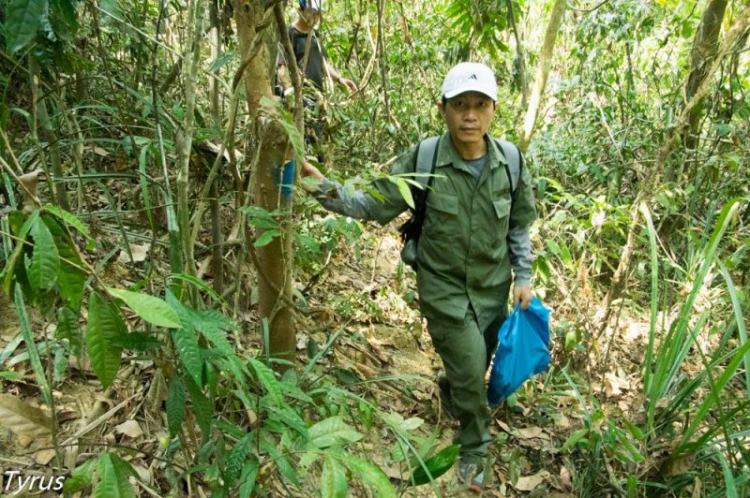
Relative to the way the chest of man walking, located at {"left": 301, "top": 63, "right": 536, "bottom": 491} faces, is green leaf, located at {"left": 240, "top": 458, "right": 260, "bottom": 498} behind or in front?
in front

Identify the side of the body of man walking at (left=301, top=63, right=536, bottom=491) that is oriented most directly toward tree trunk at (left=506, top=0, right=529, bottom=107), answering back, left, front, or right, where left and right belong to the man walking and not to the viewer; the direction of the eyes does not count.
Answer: back

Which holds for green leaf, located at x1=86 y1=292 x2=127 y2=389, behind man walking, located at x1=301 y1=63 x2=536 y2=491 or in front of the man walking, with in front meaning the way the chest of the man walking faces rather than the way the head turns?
in front

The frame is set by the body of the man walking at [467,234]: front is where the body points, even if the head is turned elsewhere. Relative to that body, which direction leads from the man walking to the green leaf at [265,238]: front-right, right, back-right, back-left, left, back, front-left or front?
front-right

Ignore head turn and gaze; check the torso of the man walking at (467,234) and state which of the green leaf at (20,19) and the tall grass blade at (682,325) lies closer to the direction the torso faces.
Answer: the tall grass blade

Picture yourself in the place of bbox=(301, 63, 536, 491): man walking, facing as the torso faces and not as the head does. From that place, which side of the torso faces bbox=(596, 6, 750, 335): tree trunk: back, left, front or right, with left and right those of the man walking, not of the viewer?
left

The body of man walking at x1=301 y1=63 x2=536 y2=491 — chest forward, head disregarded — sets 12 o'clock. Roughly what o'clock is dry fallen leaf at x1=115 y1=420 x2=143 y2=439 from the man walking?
The dry fallen leaf is roughly at 2 o'clock from the man walking.

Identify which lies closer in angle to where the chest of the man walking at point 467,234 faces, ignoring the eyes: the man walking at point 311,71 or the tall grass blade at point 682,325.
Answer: the tall grass blade
